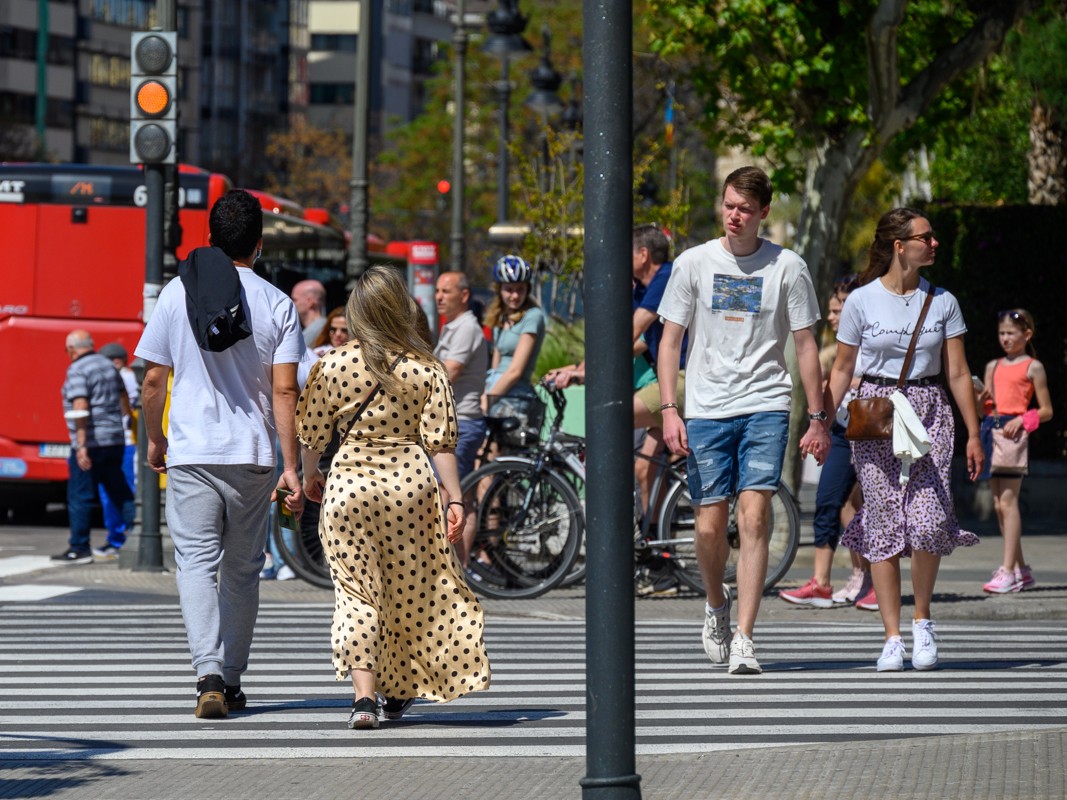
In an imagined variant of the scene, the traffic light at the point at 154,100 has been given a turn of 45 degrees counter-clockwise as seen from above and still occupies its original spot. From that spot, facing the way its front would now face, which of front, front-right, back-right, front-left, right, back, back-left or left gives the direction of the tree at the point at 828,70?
front-left

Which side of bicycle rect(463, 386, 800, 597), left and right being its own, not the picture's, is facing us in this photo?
left

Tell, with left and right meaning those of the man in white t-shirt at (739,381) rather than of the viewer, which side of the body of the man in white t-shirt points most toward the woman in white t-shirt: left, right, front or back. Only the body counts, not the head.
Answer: left

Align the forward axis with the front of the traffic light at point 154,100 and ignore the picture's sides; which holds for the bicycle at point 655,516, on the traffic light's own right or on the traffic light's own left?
on the traffic light's own left

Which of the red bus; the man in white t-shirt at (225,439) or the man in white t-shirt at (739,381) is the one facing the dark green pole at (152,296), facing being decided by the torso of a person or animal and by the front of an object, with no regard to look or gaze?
the man in white t-shirt at (225,439)

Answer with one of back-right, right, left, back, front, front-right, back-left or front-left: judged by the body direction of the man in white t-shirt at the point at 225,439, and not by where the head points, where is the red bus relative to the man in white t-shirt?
front

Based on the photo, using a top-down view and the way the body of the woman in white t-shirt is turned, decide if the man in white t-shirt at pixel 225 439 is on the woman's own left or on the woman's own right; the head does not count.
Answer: on the woman's own right

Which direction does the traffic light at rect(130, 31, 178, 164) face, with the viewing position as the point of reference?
facing the viewer

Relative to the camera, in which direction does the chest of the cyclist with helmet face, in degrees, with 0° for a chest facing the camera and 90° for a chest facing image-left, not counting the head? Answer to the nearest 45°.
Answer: approximately 45°

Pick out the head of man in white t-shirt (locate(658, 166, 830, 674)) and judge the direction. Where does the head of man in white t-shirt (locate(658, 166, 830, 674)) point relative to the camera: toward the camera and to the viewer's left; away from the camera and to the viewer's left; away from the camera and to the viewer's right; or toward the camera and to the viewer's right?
toward the camera and to the viewer's left

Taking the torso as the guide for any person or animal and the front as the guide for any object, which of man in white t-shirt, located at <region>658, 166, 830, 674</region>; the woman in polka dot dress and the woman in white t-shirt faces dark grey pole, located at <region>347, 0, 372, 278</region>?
the woman in polka dot dress

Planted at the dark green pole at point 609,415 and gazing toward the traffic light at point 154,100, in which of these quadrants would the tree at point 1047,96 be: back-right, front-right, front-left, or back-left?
front-right

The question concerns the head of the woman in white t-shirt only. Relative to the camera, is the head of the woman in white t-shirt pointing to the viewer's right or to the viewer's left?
to the viewer's right

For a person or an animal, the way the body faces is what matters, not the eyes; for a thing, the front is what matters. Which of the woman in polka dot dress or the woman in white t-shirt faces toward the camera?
the woman in white t-shirt

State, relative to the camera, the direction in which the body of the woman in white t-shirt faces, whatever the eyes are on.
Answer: toward the camera

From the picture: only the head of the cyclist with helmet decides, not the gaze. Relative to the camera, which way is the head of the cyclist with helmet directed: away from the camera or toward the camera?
toward the camera

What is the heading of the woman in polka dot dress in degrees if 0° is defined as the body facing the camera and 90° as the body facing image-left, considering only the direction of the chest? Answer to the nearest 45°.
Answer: approximately 180°

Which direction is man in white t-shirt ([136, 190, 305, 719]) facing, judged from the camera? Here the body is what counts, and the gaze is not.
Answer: away from the camera
